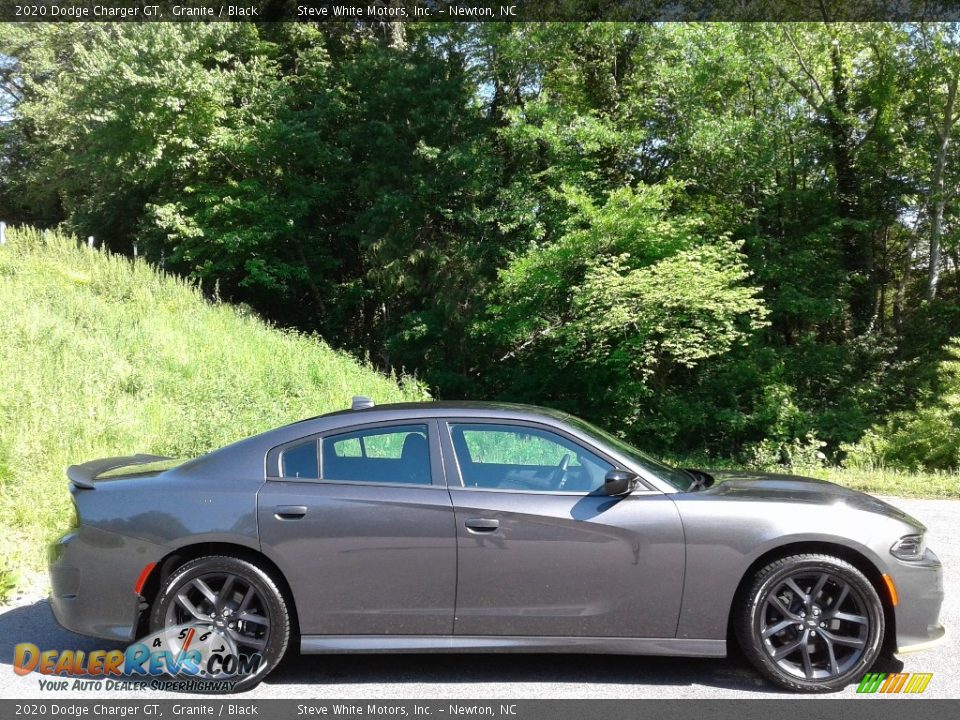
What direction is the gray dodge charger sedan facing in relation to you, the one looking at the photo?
facing to the right of the viewer
